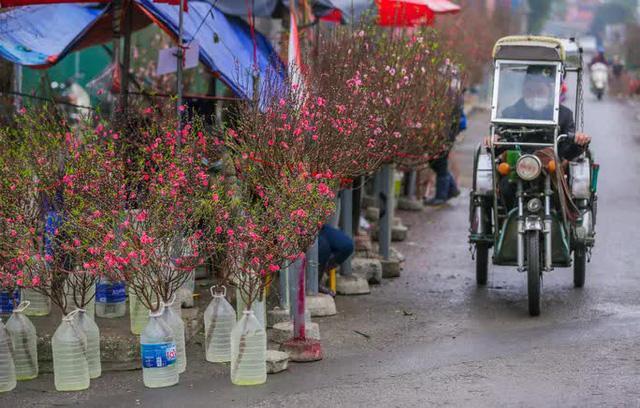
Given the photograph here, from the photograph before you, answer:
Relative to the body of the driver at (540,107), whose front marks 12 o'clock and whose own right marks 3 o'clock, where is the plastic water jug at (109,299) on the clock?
The plastic water jug is roughly at 2 o'clock from the driver.

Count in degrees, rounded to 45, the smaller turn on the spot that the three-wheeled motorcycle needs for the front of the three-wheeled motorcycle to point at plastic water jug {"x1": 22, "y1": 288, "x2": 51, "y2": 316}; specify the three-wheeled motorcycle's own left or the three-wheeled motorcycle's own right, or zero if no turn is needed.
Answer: approximately 45° to the three-wheeled motorcycle's own right

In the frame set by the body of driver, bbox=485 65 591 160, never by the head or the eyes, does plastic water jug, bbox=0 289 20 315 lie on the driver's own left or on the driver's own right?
on the driver's own right

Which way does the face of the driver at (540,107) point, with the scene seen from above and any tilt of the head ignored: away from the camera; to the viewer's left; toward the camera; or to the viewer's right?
toward the camera

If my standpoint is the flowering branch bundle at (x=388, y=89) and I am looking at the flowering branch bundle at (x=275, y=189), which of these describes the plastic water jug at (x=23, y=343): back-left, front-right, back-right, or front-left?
front-right

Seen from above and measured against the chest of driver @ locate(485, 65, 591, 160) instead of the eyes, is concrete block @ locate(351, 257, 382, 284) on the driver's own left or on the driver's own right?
on the driver's own right

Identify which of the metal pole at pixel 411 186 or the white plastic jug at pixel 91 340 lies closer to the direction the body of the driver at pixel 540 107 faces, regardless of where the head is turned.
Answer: the white plastic jug

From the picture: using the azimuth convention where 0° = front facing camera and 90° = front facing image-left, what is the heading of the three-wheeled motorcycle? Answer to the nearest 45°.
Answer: approximately 0°

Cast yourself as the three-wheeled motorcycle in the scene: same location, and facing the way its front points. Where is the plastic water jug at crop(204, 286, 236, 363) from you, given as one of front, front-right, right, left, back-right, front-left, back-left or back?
front-right

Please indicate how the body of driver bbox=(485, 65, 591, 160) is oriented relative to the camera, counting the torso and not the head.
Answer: toward the camera

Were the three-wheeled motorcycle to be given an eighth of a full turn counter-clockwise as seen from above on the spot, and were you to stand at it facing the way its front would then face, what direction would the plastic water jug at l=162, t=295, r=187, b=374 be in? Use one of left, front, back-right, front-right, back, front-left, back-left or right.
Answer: right

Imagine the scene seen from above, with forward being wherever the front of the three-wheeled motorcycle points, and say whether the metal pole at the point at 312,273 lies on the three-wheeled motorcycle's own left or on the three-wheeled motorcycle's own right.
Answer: on the three-wheeled motorcycle's own right

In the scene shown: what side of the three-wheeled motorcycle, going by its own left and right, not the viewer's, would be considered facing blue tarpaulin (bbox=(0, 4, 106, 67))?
right

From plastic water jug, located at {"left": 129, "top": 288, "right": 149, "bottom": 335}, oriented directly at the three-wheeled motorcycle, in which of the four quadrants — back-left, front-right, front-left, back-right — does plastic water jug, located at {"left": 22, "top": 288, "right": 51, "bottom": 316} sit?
back-left

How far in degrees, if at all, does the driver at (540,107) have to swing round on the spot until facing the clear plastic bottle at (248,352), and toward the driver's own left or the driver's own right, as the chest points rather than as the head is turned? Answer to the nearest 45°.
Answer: approximately 45° to the driver's own right
